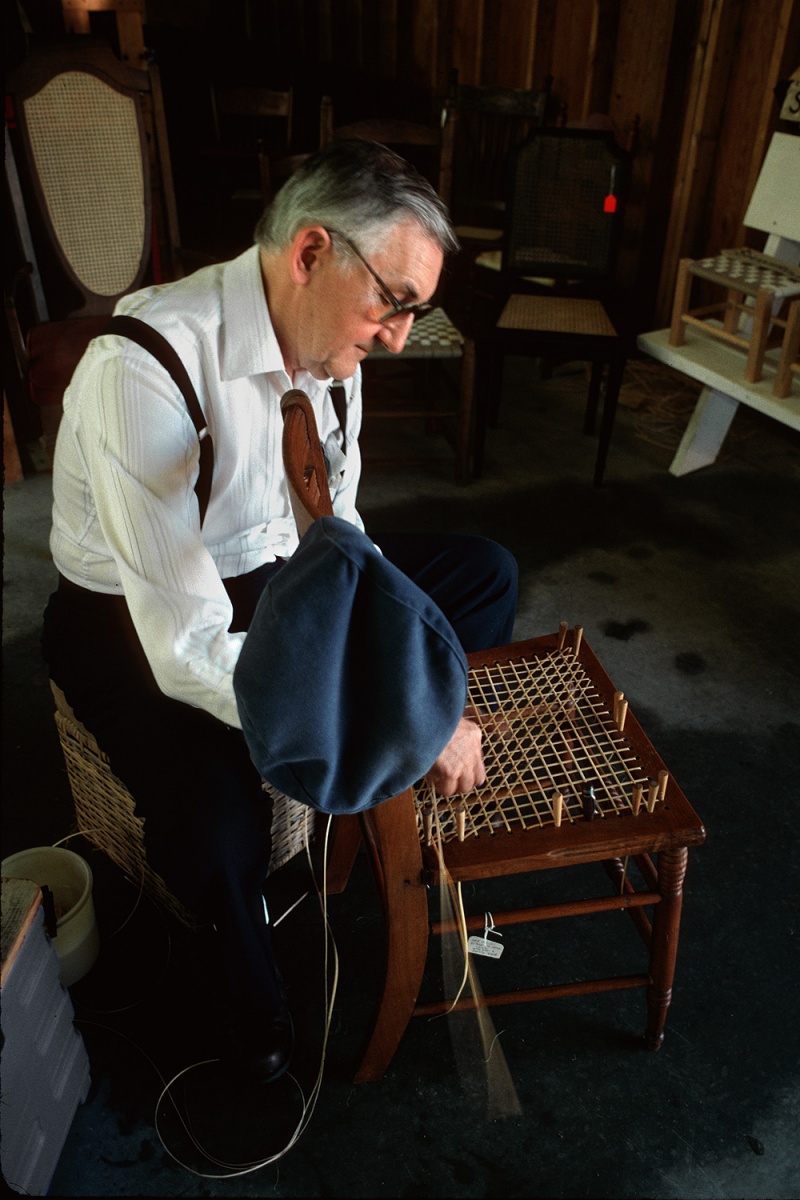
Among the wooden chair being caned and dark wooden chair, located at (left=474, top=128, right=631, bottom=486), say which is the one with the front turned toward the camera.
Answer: the dark wooden chair

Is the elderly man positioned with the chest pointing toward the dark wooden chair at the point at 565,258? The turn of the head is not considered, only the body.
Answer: no

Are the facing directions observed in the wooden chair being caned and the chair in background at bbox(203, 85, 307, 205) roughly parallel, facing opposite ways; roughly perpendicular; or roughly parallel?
roughly perpendicular

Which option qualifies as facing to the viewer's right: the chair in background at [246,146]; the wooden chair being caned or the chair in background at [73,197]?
the wooden chair being caned

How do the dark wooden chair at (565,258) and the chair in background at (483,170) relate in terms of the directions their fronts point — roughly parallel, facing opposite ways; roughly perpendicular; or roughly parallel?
roughly parallel

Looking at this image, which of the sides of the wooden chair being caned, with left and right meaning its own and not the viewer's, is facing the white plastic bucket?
back

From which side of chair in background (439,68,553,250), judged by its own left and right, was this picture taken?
front

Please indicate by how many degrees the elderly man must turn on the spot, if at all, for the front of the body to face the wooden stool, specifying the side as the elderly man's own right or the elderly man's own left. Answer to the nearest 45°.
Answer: approximately 90° to the elderly man's own left

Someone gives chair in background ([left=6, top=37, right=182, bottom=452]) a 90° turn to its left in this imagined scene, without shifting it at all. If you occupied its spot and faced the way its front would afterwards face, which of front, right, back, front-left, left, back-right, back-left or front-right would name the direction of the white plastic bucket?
right

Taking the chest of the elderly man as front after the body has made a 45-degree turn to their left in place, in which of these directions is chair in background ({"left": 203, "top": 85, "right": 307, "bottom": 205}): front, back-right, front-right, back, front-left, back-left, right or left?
left

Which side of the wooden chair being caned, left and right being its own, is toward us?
right

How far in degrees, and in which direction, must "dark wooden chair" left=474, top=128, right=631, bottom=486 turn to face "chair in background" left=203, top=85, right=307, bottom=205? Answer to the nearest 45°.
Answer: approximately 135° to its right

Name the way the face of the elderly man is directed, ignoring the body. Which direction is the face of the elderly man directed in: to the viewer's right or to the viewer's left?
to the viewer's right

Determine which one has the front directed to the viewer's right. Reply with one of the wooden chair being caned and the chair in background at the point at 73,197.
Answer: the wooden chair being caned

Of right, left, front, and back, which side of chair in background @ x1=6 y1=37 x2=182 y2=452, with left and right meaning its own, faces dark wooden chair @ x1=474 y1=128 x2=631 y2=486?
left

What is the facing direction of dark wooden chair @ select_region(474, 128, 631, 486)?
toward the camera

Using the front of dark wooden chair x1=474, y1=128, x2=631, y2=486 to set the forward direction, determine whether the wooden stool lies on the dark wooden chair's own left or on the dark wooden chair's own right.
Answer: on the dark wooden chair's own left
